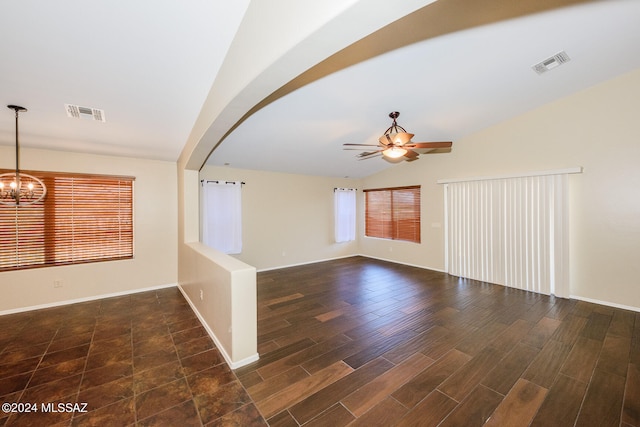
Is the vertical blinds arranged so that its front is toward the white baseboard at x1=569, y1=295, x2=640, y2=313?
no

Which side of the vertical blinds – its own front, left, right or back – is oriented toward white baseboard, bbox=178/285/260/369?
front

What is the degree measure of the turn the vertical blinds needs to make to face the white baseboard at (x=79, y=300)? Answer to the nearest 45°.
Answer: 0° — it already faces it

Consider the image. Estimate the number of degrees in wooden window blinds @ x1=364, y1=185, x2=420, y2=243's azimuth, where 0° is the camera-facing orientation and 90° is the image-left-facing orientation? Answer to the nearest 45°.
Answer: approximately 45°

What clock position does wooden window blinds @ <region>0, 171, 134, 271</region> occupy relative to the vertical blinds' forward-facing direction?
The wooden window blinds is roughly at 12 o'clock from the vertical blinds.

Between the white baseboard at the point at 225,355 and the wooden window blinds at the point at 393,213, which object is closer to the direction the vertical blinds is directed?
the white baseboard

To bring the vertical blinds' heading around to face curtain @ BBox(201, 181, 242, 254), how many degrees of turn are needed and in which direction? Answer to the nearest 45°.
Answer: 0° — it already faces it

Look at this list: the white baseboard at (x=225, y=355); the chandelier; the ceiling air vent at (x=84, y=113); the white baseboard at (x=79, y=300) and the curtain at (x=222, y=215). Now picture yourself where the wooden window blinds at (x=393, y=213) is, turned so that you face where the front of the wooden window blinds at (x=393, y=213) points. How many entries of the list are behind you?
0

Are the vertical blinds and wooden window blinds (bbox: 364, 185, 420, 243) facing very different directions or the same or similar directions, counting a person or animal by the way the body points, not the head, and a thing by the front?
same or similar directions

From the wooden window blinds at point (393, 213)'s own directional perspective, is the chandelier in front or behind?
in front

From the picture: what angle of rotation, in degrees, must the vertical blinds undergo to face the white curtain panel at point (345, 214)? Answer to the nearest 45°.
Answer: approximately 45° to its right

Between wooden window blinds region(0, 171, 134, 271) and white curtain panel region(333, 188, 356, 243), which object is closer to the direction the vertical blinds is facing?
the wooden window blinds

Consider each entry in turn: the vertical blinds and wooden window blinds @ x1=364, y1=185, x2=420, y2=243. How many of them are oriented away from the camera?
0

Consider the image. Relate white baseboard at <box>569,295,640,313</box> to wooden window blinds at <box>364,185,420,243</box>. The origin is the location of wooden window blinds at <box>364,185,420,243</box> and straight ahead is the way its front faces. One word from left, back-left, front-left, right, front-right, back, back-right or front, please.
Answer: left

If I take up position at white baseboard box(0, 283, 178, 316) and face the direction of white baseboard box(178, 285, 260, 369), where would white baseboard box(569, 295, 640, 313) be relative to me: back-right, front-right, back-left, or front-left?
front-left

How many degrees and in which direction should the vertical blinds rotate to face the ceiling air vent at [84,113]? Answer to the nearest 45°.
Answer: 0° — it already faces it

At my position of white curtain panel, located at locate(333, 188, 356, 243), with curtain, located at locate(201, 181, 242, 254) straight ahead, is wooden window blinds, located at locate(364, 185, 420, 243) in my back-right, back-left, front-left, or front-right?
back-left

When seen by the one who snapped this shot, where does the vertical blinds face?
facing the viewer and to the left of the viewer

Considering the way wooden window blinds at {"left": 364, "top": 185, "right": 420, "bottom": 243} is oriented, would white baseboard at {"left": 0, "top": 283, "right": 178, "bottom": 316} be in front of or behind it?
in front

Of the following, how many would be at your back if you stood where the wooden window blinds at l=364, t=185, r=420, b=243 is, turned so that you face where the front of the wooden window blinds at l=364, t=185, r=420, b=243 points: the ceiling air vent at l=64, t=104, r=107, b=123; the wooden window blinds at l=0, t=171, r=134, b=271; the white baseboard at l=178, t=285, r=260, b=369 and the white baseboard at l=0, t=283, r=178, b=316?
0
